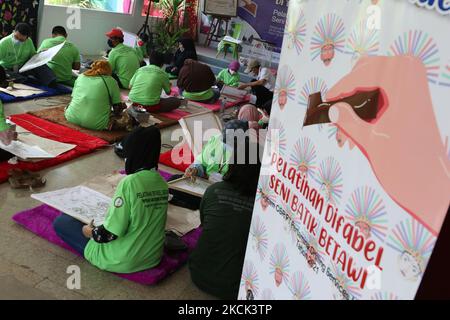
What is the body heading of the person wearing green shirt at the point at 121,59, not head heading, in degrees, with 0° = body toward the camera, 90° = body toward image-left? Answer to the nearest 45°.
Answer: approximately 135°

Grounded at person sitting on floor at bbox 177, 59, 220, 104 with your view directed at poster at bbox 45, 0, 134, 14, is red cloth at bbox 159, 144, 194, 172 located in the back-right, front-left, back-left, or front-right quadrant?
back-left

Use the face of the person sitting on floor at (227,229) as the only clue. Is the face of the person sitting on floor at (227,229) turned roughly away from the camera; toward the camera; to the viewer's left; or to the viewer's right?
away from the camera

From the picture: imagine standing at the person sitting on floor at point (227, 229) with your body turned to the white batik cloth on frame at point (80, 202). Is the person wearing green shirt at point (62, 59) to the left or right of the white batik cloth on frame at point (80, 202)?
right
